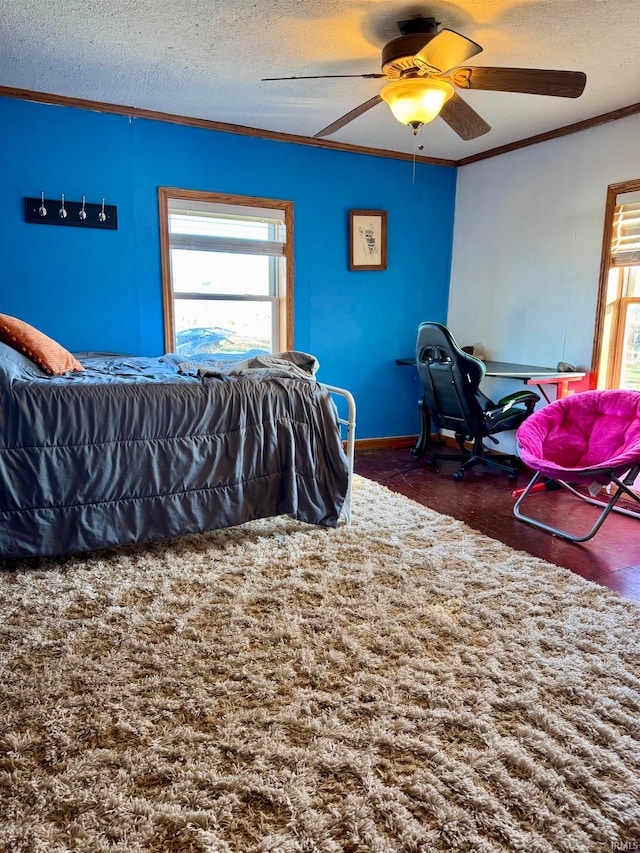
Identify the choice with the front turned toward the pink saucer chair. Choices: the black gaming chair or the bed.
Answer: the bed

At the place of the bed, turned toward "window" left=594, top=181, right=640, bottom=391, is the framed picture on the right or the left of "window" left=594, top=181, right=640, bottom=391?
left

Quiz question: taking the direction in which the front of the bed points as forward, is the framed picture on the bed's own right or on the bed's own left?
on the bed's own left

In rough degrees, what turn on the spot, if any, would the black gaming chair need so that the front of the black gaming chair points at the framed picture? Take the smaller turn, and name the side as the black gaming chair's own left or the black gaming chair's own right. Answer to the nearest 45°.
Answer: approximately 90° to the black gaming chair's own left

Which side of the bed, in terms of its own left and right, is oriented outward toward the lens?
right

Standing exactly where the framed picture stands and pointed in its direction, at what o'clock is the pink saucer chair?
The pink saucer chair is roughly at 11 o'clock from the framed picture.

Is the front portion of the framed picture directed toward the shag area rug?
yes

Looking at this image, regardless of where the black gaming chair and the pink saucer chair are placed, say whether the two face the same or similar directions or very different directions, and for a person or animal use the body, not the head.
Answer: very different directions
